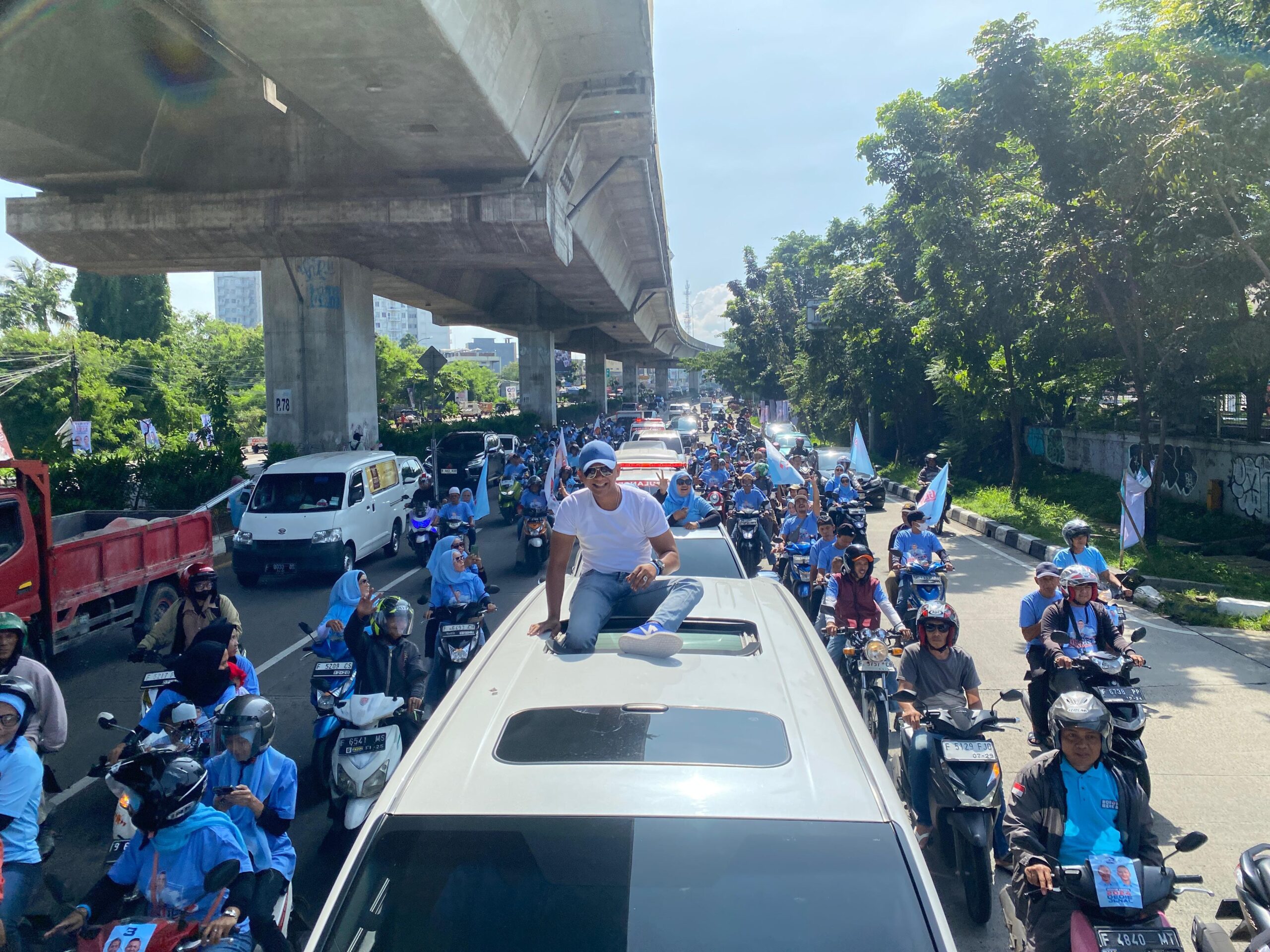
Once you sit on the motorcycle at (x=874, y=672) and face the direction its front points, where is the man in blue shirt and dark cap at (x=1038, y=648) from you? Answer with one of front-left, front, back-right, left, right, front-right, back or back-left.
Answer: left

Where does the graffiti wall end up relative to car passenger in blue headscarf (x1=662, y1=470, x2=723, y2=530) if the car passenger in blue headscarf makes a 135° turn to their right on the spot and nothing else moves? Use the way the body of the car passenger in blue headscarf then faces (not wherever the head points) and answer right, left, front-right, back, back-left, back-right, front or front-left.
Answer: right

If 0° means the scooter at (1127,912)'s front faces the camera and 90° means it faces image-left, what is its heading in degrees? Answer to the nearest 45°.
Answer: approximately 0°

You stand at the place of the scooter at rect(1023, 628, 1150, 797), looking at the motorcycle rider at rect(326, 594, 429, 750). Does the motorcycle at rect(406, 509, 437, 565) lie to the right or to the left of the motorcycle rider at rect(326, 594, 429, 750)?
right

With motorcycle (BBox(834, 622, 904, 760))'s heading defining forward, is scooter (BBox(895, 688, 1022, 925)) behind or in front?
in front

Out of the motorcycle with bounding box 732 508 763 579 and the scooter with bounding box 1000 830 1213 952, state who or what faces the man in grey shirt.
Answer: the motorcycle

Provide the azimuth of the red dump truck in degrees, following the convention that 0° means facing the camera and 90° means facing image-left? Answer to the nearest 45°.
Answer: approximately 45°

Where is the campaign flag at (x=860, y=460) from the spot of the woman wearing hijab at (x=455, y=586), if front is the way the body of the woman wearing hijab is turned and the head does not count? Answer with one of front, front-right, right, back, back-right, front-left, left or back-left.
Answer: back-left

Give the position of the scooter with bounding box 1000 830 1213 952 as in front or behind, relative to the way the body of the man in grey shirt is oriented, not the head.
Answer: in front

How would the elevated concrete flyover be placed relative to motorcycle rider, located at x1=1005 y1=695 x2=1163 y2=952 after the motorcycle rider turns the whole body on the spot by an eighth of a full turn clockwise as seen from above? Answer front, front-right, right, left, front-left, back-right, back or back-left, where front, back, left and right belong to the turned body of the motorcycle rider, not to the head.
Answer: right

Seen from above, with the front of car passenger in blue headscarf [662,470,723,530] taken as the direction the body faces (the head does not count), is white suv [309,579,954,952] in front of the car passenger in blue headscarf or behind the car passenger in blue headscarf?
in front

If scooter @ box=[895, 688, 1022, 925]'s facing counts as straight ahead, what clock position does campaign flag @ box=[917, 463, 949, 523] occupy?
The campaign flag is roughly at 6 o'clock from the scooter.

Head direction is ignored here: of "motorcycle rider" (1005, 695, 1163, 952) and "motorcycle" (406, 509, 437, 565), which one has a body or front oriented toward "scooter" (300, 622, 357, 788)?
the motorcycle
